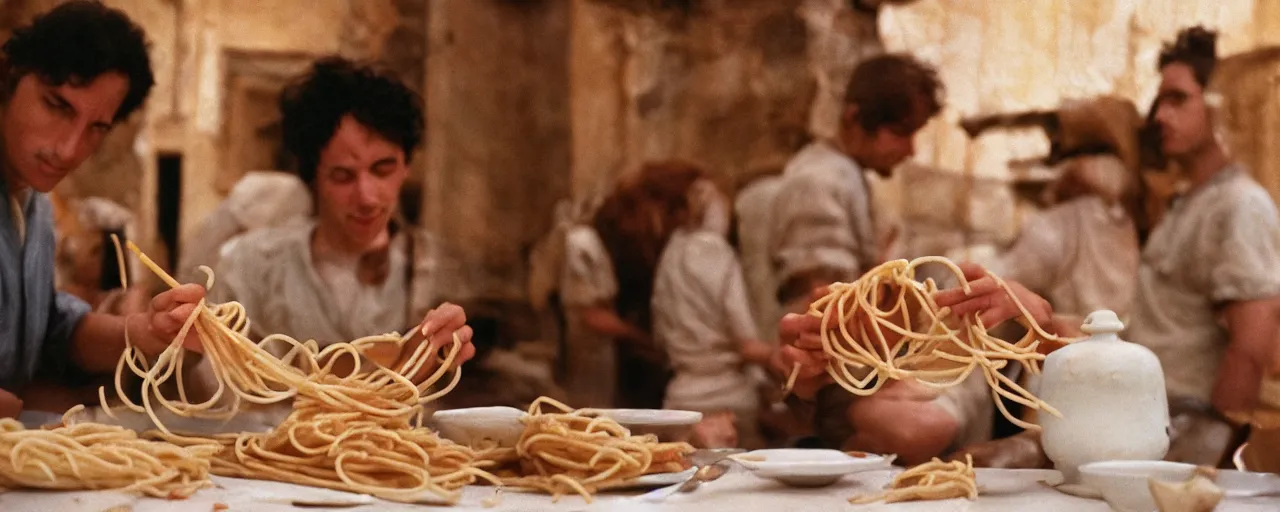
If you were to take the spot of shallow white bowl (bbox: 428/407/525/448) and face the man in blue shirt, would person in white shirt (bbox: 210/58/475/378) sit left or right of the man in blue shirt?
right

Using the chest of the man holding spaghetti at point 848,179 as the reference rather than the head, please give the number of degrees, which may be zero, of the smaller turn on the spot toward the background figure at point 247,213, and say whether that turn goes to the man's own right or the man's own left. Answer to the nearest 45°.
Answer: approximately 180°

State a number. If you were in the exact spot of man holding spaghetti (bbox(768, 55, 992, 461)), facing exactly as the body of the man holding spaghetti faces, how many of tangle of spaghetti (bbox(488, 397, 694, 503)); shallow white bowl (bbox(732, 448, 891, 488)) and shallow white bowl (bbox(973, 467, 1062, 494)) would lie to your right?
3

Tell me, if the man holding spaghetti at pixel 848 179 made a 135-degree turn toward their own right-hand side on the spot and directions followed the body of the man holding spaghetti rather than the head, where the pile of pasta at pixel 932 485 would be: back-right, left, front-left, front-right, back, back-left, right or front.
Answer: front-left

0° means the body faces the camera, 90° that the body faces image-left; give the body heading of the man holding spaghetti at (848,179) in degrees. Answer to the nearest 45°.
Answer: approximately 270°

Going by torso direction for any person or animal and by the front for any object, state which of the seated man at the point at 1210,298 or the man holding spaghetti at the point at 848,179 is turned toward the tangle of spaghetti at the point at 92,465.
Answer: the seated man

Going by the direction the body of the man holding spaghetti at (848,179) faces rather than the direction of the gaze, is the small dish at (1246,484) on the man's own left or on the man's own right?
on the man's own right
